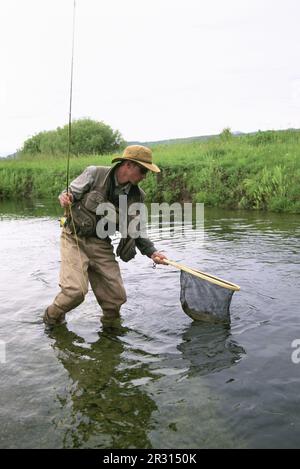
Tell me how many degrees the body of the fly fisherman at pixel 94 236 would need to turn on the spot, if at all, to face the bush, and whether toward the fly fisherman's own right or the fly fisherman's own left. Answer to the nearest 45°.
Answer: approximately 135° to the fly fisherman's own left

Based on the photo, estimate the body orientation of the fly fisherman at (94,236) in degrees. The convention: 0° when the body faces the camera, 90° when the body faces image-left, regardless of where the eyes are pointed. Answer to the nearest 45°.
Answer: approximately 315°

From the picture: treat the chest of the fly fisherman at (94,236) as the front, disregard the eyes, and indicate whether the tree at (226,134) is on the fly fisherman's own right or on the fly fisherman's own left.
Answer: on the fly fisherman's own left
